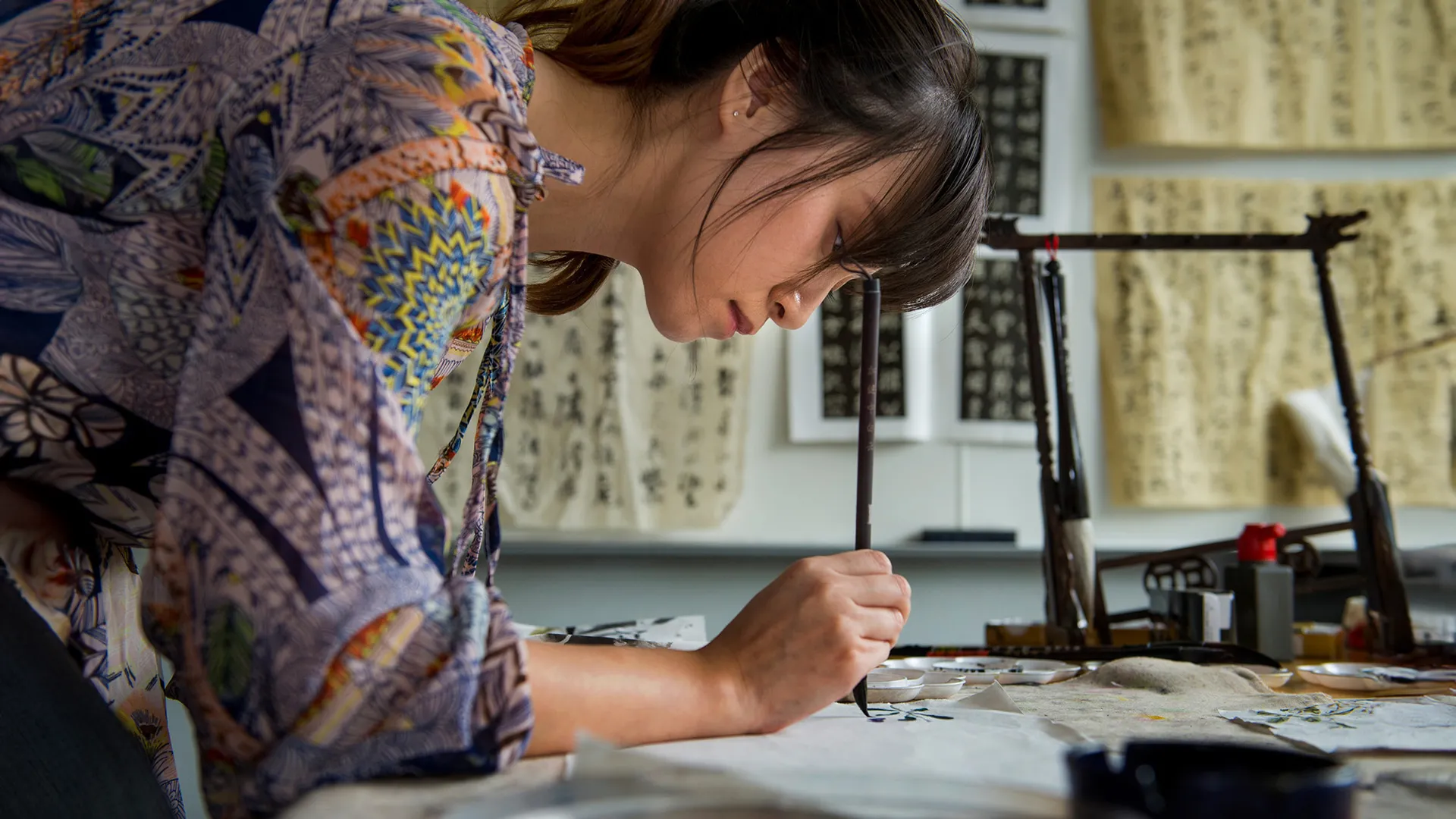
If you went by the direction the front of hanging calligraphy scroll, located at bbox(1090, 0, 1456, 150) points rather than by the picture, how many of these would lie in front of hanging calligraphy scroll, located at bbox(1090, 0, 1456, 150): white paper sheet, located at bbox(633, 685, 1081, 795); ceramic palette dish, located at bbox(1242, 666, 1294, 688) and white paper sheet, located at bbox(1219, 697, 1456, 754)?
3

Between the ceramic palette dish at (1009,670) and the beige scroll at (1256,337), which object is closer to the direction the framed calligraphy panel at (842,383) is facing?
the ceramic palette dish

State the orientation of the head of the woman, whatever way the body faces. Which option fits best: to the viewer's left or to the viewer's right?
to the viewer's right

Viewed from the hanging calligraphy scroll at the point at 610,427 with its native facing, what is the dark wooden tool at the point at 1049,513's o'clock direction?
The dark wooden tool is roughly at 11 o'clock from the hanging calligraphy scroll.

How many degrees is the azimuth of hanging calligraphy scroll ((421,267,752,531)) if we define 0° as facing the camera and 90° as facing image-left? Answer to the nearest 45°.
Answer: approximately 0°

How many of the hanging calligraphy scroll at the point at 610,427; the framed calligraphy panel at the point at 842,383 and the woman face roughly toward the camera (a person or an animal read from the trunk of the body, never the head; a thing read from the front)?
2

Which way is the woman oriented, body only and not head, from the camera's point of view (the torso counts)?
to the viewer's right

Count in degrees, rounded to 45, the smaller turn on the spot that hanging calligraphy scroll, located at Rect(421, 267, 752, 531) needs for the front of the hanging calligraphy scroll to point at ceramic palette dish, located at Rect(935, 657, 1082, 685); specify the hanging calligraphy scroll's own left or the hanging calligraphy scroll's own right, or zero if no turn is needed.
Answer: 0° — it already faces it
